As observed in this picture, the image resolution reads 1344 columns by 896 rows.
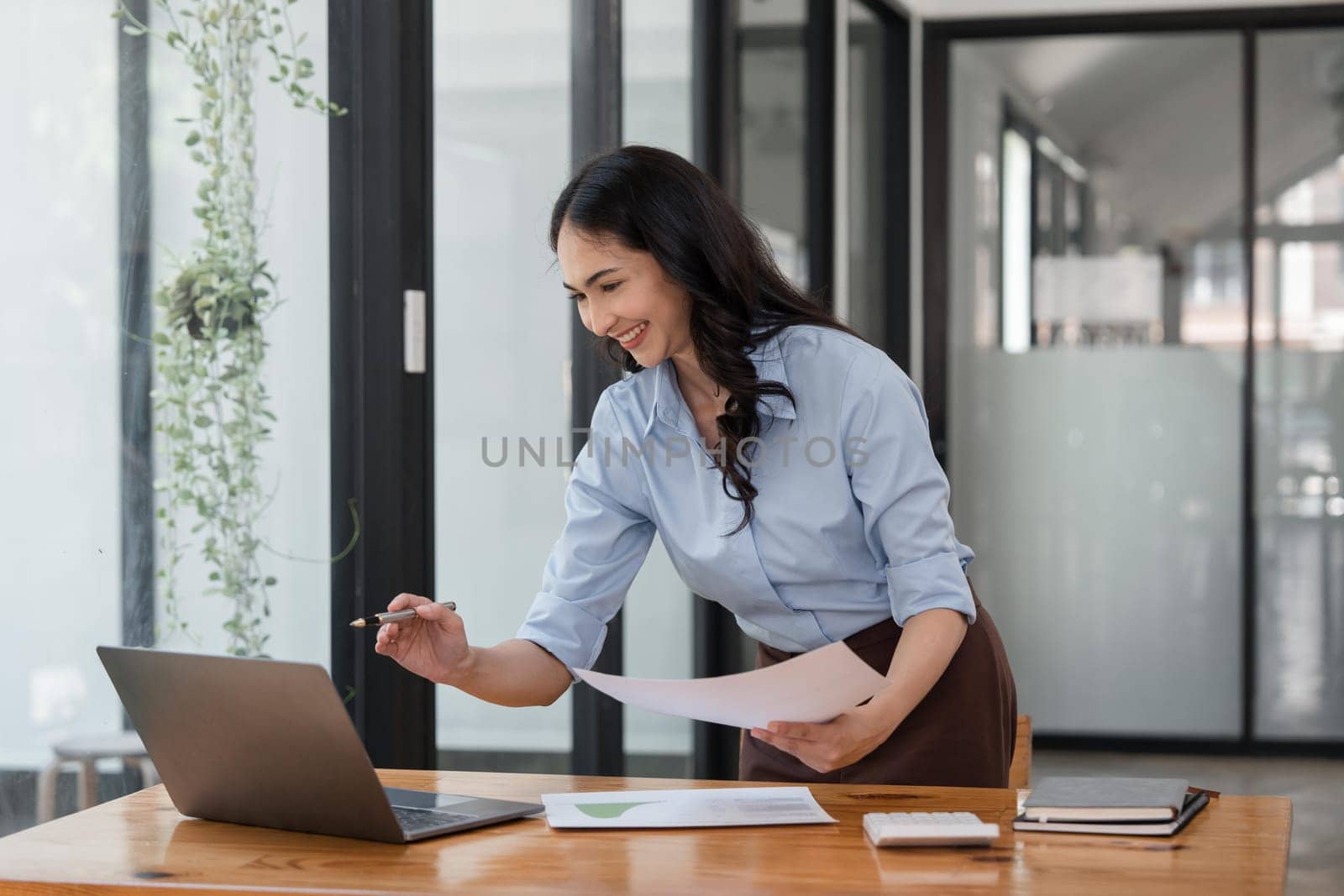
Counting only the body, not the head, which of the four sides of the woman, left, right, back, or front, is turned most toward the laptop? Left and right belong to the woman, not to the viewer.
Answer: front

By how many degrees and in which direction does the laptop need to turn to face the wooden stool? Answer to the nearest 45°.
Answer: approximately 45° to its left

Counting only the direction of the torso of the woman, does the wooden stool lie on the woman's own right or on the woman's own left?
on the woman's own right

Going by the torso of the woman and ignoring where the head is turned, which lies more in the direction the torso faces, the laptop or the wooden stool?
the laptop

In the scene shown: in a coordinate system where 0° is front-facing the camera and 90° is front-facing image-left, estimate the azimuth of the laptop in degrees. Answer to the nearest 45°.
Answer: approximately 225°

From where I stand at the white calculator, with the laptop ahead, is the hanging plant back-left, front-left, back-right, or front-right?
front-right

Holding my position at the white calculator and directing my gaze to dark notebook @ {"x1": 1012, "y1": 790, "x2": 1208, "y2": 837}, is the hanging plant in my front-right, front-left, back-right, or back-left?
back-left

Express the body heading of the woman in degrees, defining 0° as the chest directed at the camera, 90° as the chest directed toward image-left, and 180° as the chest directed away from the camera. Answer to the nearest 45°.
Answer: approximately 45°

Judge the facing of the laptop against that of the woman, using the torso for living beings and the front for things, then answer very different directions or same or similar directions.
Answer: very different directions

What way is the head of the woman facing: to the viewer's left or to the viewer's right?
to the viewer's left

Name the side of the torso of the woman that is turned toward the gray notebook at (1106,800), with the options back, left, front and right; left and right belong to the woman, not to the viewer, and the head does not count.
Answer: left

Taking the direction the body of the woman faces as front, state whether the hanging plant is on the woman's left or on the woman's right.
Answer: on the woman's right

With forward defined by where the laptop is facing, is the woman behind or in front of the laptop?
in front
